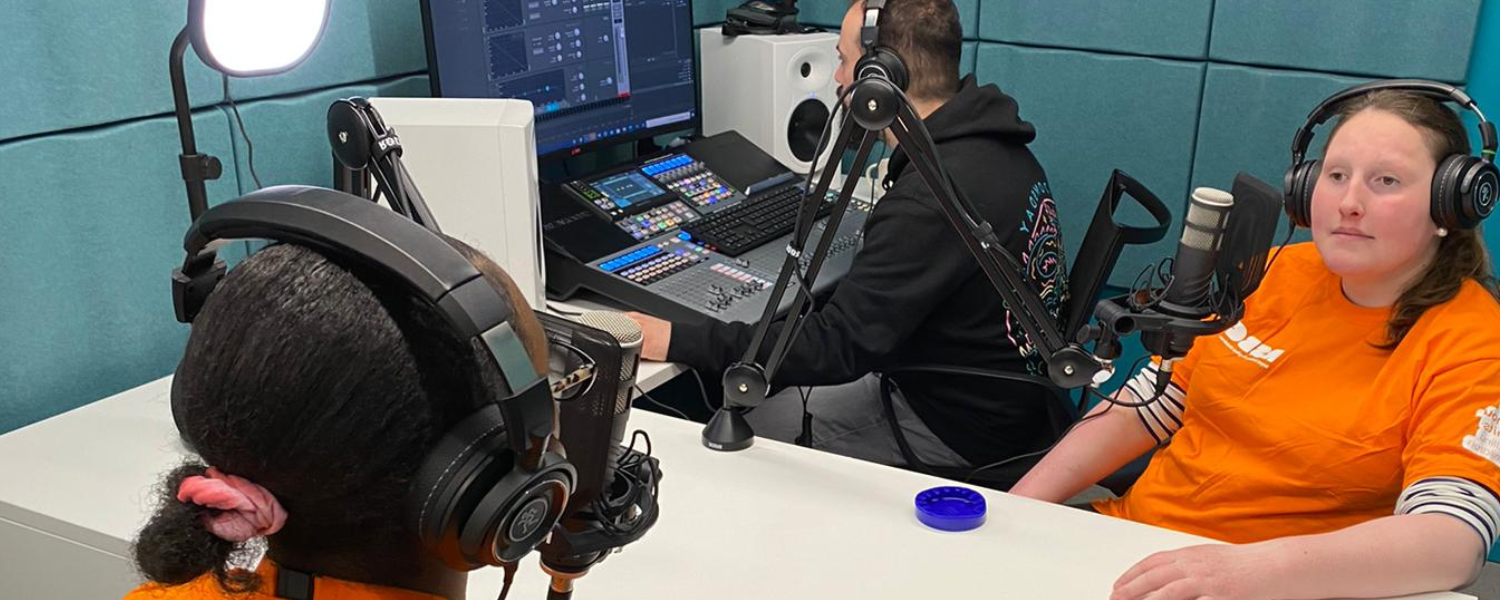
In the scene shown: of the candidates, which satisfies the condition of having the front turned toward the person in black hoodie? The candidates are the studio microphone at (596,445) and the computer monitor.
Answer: the computer monitor

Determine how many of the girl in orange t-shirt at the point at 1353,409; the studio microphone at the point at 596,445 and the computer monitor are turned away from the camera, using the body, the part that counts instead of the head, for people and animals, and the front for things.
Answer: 0

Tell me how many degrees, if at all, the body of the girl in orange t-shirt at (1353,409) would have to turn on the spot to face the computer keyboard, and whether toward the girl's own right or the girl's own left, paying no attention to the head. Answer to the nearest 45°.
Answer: approximately 90° to the girl's own right

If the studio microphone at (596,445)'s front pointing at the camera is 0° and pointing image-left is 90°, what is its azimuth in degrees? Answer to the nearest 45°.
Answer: approximately 45°

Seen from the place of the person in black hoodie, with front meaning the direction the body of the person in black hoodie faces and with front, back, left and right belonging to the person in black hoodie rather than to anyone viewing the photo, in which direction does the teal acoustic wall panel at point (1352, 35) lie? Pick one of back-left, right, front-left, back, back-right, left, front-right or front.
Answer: right

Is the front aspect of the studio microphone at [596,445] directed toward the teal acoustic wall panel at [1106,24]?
no

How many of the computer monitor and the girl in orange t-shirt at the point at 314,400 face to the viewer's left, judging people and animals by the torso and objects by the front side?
0

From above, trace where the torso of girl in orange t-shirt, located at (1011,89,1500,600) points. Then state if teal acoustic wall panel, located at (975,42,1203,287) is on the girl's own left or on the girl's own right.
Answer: on the girl's own right

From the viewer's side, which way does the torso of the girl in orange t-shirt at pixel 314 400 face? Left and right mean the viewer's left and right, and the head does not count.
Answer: facing away from the viewer and to the right of the viewer

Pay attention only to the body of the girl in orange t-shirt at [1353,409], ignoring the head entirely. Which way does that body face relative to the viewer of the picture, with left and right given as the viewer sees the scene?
facing the viewer and to the left of the viewer

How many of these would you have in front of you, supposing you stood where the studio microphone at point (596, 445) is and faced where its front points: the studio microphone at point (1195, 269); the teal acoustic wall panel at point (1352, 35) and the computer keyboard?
0

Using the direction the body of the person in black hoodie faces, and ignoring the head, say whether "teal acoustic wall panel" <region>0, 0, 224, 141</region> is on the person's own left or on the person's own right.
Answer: on the person's own left

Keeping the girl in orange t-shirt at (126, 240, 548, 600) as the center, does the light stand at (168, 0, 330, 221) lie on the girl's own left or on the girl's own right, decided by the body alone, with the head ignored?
on the girl's own left

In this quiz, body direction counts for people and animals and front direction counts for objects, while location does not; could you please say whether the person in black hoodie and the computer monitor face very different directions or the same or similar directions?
very different directions

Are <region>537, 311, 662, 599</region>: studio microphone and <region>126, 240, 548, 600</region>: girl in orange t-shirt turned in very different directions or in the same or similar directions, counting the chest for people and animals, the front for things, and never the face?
very different directions

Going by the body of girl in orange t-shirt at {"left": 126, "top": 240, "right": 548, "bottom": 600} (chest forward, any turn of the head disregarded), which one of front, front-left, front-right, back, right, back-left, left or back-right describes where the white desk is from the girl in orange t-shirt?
front

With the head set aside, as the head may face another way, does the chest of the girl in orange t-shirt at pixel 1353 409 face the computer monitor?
no

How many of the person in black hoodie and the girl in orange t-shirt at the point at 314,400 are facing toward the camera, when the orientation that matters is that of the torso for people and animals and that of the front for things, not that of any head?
0

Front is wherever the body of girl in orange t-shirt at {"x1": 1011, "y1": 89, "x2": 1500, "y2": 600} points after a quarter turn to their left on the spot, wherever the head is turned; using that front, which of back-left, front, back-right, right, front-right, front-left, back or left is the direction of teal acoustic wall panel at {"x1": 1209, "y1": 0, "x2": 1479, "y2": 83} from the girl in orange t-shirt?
back-left

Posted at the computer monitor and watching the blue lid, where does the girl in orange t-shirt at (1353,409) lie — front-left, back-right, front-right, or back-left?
front-left

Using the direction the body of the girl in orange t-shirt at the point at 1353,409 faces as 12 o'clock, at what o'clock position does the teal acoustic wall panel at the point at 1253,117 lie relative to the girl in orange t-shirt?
The teal acoustic wall panel is roughly at 4 o'clock from the girl in orange t-shirt.

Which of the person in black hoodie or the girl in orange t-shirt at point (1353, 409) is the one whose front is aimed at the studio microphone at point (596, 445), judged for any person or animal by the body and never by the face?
the girl in orange t-shirt

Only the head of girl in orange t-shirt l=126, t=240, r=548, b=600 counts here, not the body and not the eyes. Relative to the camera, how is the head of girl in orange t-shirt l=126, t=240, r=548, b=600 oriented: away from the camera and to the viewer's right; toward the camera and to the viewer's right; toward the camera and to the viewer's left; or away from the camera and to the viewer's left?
away from the camera and to the viewer's right
